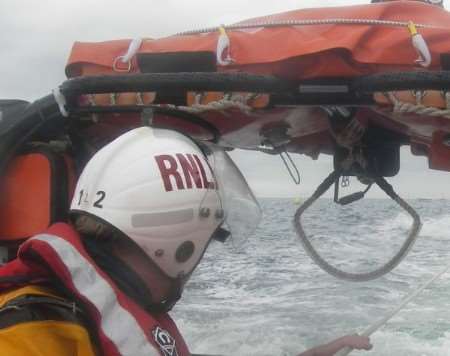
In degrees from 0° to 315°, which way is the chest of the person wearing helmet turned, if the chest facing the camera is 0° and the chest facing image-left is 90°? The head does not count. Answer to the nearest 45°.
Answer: approximately 270°

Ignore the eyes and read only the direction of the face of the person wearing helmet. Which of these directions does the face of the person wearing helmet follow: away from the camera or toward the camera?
away from the camera

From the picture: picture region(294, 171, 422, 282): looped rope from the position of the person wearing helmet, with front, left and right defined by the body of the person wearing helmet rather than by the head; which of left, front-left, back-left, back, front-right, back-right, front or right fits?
front-left
